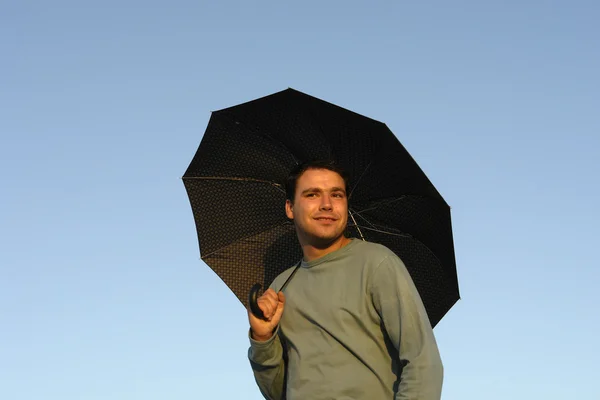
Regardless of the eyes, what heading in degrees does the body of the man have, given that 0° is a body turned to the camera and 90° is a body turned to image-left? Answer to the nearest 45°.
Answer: approximately 45°
